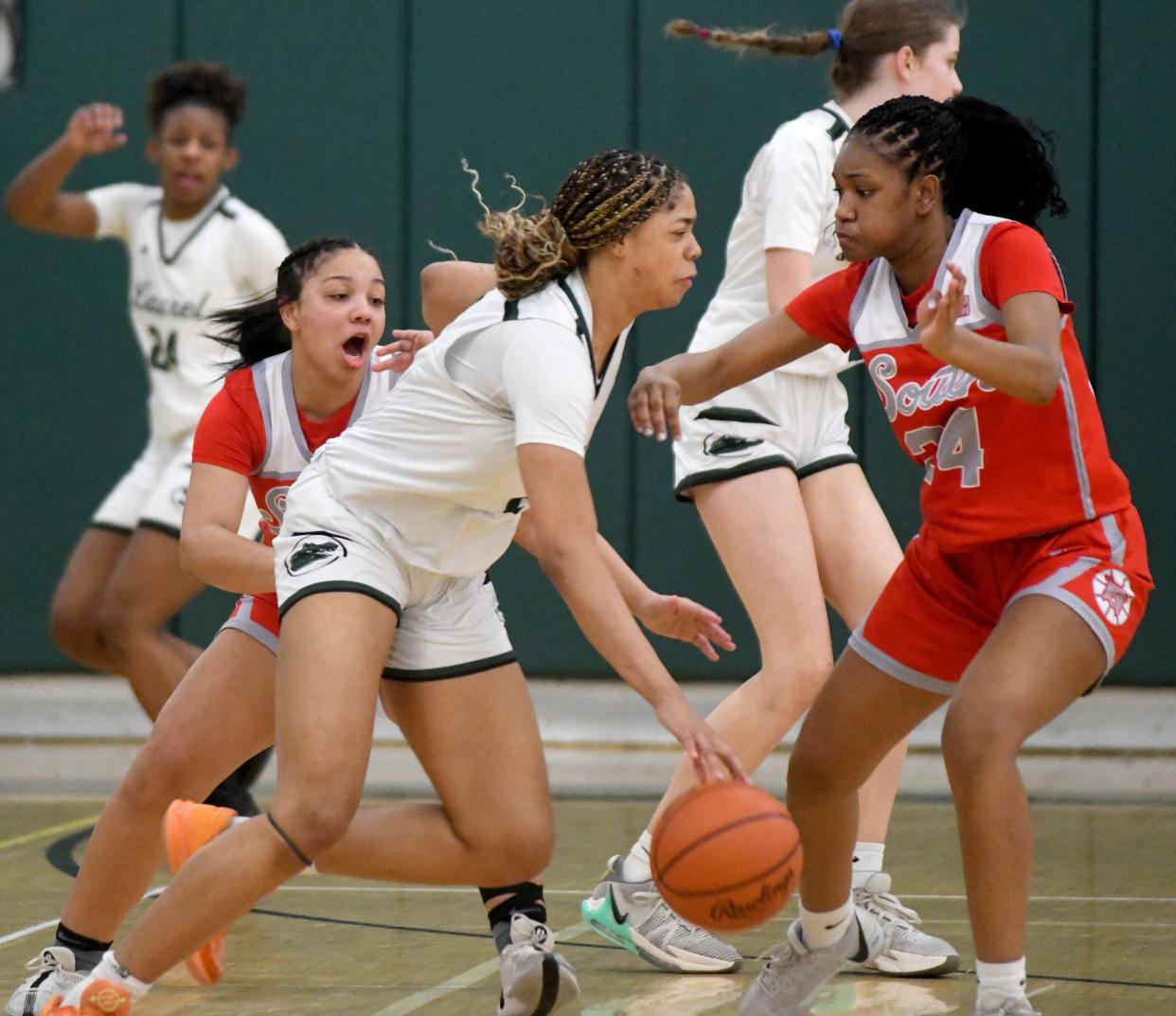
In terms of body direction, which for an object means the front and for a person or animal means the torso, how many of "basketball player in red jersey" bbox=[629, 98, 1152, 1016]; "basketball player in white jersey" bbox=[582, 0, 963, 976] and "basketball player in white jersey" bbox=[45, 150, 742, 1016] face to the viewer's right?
2

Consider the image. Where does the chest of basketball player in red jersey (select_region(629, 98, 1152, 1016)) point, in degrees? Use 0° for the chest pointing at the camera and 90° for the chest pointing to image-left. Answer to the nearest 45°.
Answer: approximately 45°

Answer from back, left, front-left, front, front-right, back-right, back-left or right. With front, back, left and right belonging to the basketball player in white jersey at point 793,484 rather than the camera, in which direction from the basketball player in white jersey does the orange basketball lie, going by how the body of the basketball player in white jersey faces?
right

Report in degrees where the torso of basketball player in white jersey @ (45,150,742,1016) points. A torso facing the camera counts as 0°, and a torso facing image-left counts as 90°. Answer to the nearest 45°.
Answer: approximately 270°

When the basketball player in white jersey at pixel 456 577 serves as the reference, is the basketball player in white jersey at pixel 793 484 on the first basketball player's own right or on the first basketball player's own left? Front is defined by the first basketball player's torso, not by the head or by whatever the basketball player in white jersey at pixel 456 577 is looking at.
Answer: on the first basketball player's own left

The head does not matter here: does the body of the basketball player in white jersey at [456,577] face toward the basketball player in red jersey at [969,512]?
yes

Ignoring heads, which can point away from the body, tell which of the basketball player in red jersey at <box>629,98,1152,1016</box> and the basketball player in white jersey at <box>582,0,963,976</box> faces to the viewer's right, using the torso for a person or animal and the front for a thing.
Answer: the basketball player in white jersey

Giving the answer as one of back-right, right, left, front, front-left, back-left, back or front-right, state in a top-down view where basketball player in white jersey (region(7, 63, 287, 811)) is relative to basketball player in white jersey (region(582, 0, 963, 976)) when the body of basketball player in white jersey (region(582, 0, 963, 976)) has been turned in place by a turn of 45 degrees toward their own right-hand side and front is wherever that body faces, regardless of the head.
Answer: back

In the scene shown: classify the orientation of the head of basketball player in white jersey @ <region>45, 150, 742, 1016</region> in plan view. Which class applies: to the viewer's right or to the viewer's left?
to the viewer's right

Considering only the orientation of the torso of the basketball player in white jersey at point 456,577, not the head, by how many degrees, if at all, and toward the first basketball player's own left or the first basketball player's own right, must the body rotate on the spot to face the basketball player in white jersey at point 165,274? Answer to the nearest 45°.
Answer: approximately 90° to the first basketball player's own left

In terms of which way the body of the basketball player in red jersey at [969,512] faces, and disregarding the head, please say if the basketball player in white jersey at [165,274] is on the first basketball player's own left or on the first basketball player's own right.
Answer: on the first basketball player's own right

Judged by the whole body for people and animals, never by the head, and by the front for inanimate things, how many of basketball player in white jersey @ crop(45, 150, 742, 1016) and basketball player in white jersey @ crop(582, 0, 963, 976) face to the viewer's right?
2

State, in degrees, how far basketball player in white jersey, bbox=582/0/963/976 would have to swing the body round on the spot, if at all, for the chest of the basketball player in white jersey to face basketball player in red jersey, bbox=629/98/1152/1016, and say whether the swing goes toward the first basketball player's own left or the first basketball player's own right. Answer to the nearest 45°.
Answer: approximately 90° to the first basketball player's own right

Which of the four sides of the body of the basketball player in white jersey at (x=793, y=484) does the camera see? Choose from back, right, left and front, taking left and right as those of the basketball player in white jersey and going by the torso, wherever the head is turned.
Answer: right
